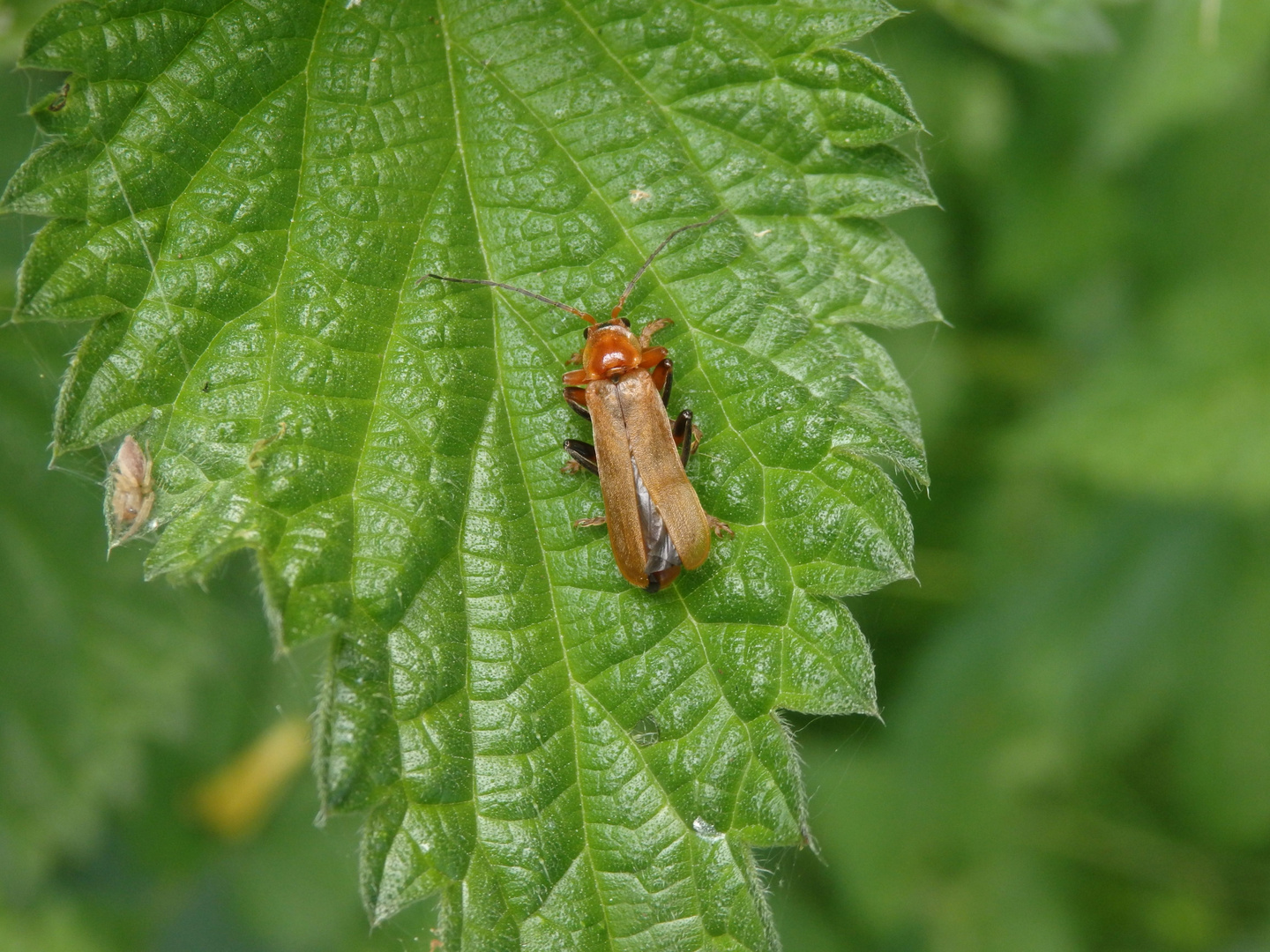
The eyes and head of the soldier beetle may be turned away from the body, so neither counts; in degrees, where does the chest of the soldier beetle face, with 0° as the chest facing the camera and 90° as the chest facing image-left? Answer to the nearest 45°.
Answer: approximately 180°
